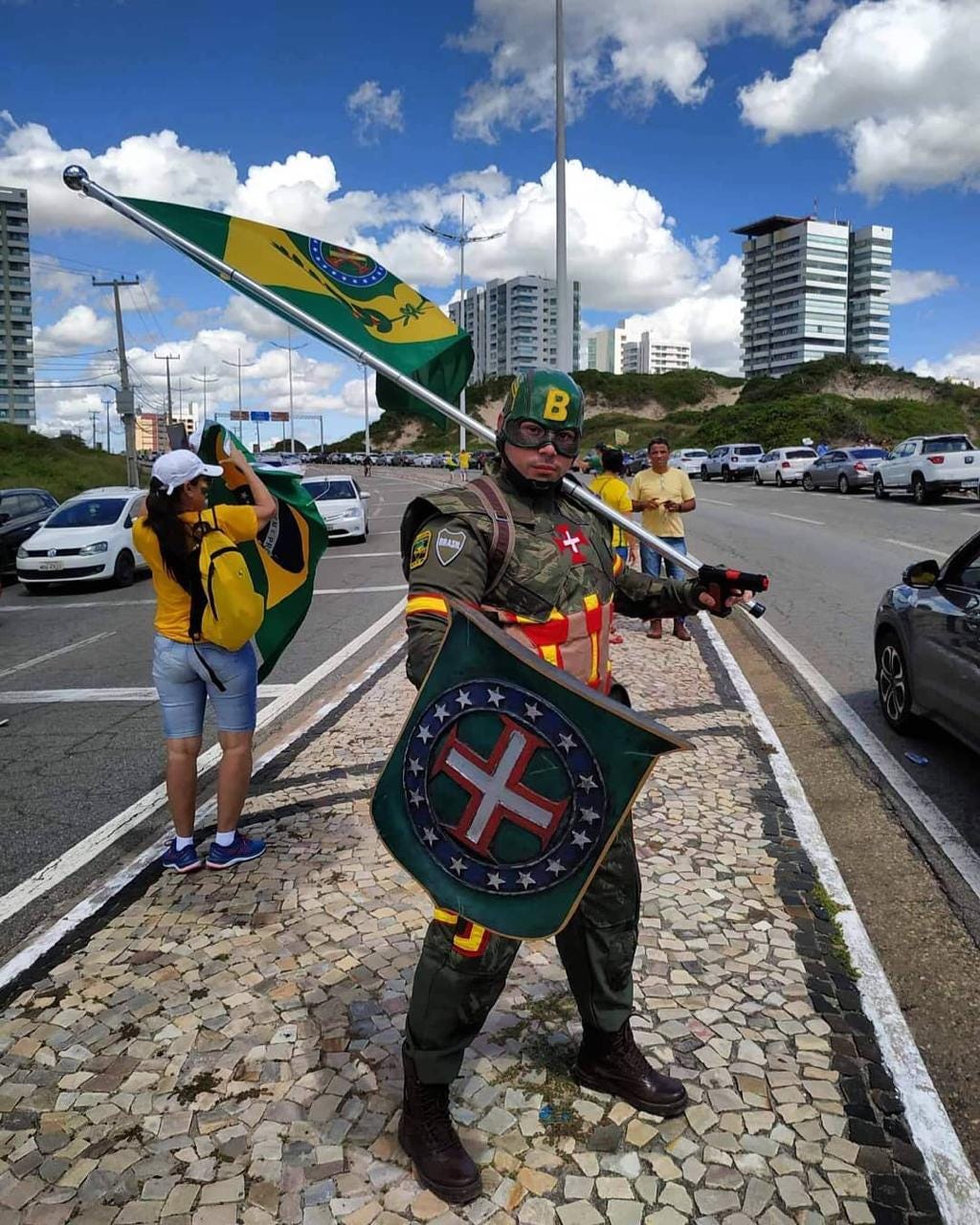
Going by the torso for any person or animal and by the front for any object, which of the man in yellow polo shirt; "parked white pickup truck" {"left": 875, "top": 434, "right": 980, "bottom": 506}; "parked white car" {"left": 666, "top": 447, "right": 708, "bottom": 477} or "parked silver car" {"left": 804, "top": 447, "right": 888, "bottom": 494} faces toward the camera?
the man in yellow polo shirt

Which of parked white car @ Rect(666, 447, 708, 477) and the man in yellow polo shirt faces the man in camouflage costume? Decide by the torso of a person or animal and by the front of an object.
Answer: the man in yellow polo shirt

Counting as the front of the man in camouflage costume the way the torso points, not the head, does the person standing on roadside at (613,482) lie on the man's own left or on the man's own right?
on the man's own left

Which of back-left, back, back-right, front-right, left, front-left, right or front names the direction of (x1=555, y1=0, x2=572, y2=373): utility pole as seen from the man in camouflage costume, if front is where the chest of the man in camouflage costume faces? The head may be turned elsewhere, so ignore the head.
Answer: back-left

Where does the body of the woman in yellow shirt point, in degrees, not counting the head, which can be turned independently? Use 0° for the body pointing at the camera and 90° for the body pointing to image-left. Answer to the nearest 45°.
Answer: approximately 225°

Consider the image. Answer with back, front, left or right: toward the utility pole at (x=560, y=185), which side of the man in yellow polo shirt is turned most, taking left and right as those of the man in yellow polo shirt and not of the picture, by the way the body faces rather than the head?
back
